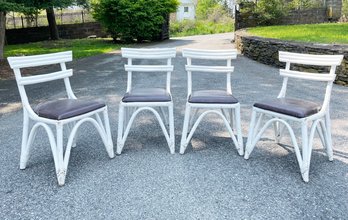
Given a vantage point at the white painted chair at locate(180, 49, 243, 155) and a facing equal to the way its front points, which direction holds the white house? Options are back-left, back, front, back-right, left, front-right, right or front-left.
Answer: back

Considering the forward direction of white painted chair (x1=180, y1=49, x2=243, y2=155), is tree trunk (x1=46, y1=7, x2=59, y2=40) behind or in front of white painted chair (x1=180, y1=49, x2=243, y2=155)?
behind

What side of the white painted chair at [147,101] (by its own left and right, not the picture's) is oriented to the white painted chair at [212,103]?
left

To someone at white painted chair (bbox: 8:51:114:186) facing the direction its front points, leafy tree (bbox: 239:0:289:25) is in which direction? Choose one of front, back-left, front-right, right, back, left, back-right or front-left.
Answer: left

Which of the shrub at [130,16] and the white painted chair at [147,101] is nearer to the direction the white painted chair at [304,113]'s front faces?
the white painted chair

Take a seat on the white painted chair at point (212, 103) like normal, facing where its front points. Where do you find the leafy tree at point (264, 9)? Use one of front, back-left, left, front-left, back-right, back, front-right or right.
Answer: back

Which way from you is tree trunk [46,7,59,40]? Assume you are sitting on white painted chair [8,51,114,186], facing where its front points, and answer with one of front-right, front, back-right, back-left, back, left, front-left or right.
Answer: back-left

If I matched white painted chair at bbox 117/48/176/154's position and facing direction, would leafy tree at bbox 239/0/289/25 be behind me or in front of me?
behind

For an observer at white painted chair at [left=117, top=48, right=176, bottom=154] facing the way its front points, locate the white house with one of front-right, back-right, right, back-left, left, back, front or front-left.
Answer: back

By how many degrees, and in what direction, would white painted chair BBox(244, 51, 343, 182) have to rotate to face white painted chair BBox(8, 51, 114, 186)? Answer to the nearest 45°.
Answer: approximately 45° to its right

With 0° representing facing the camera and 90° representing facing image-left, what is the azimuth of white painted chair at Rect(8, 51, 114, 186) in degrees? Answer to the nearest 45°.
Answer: approximately 315°

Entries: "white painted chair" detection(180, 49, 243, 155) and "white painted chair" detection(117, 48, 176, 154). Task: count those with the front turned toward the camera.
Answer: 2

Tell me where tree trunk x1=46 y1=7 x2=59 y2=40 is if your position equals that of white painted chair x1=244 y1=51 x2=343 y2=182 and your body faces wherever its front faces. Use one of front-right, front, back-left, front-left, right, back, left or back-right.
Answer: right

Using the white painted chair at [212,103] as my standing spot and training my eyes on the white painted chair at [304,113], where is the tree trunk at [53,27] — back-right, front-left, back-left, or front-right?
back-left

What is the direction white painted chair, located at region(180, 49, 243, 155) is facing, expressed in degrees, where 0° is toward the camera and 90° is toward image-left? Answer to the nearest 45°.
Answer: approximately 0°
